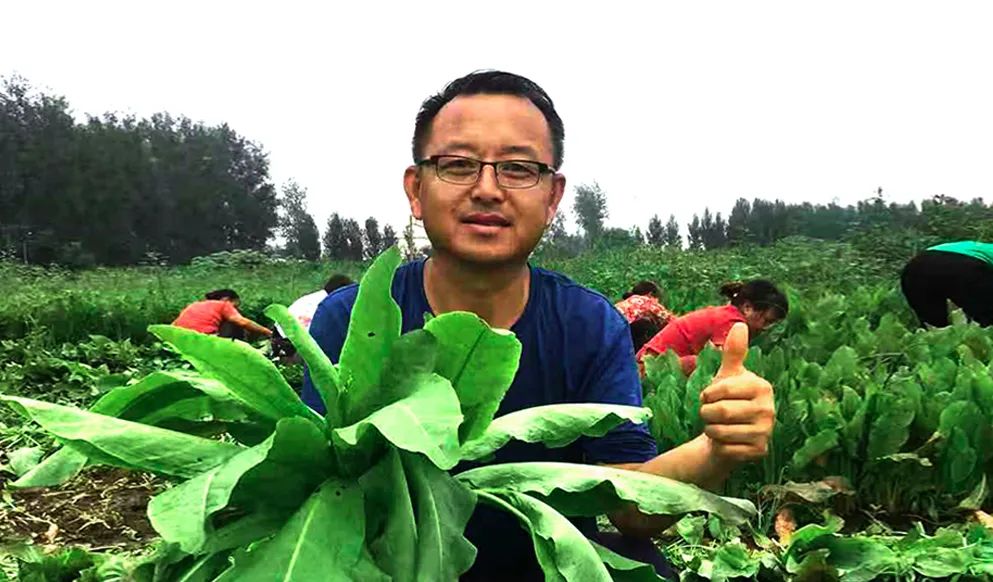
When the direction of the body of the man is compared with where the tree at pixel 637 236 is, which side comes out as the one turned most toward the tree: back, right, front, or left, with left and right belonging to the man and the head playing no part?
back

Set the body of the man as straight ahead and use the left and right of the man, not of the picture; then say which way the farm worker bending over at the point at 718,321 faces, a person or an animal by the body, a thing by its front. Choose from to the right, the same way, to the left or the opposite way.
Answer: to the left

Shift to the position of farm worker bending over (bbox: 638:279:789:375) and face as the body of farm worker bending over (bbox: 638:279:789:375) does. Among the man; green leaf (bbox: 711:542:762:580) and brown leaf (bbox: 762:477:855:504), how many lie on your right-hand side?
3

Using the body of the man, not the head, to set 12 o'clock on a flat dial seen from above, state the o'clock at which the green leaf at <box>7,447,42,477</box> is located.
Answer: The green leaf is roughly at 2 o'clock from the man.

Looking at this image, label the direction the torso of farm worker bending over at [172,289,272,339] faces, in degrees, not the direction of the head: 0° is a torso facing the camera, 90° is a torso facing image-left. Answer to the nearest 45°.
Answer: approximately 270°

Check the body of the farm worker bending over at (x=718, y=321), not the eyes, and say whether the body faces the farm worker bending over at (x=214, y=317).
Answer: no

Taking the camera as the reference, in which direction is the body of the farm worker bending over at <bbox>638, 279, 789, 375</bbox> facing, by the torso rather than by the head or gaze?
to the viewer's right

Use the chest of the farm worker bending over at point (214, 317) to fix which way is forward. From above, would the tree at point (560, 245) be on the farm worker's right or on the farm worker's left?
on the farm worker's left

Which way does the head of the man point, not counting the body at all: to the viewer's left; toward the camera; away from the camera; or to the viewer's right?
toward the camera

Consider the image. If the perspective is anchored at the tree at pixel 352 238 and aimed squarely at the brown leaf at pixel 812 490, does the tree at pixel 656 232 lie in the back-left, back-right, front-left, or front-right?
front-left

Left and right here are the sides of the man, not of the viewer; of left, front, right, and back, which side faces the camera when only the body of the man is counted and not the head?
front
